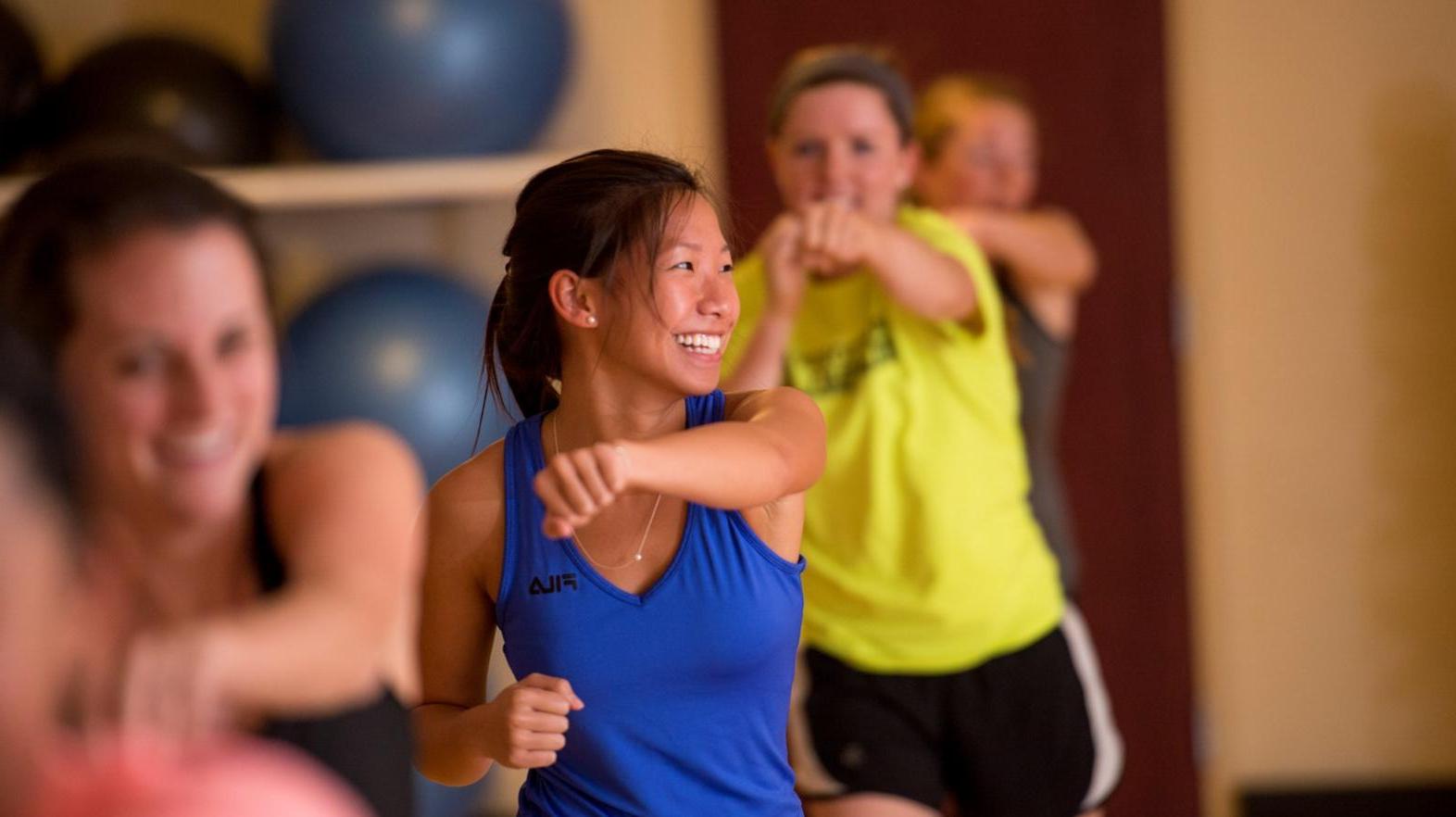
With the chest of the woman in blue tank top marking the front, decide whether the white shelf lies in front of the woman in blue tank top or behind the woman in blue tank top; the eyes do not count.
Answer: behind

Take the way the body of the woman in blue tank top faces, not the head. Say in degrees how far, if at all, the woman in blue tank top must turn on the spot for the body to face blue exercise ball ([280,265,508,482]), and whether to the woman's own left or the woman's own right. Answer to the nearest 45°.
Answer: approximately 180°

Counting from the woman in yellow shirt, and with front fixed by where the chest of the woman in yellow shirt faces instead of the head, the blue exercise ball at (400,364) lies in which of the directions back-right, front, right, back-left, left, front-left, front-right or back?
back-right

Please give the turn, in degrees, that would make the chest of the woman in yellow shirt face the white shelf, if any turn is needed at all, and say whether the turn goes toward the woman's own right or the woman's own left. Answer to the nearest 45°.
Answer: approximately 135° to the woman's own right

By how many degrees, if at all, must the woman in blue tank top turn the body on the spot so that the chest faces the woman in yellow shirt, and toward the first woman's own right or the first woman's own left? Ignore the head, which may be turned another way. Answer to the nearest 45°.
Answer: approximately 135° to the first woman's own left

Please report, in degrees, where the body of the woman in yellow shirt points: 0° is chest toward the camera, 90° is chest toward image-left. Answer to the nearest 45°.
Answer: approximately 0°

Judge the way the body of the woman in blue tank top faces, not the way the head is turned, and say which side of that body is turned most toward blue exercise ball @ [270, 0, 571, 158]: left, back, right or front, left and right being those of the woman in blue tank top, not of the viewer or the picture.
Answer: back

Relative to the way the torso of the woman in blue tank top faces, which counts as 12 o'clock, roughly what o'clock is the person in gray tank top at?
The person in gray tank top is roughly at 7 o'clock from the woman in blue tank top.

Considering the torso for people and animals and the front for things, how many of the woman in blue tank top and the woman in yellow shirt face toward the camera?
2
